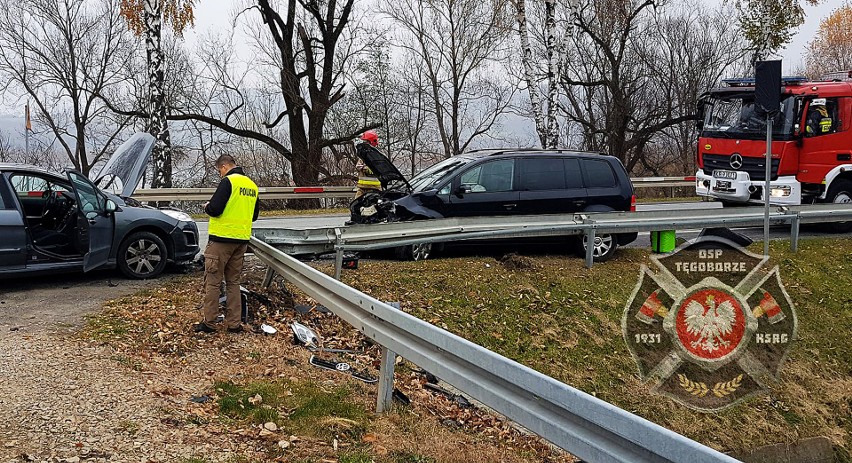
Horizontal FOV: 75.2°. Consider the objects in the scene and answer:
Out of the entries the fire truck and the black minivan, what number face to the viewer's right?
0

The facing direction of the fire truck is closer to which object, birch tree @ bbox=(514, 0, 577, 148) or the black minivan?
the black minivan

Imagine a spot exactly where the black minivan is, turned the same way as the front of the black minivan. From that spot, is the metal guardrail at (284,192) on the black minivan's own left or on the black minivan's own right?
on the black minivan's own right

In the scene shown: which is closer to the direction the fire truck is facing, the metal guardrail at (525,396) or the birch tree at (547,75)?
the metal guardrail

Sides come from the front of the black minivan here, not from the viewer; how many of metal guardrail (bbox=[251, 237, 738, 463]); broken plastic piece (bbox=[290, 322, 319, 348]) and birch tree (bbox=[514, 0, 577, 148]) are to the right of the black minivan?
1

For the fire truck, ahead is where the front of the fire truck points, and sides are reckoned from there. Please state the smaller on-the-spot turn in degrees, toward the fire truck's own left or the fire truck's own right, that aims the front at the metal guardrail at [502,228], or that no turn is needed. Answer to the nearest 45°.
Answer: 0° — it already faces it

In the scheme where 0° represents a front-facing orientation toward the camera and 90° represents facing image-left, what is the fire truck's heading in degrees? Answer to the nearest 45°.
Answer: approximately 45°

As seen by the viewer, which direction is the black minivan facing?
to the viewer's left

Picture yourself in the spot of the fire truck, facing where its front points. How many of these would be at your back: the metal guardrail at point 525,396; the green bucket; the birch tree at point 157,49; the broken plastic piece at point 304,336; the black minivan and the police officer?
0

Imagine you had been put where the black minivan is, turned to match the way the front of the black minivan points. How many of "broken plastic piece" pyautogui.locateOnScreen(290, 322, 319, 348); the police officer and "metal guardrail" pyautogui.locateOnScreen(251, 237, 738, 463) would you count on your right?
0

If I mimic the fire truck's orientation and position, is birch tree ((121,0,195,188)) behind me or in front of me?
in front

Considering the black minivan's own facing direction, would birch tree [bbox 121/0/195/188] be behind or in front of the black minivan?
in front

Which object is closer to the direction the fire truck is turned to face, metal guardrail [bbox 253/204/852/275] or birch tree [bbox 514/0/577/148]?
the metal guardrail

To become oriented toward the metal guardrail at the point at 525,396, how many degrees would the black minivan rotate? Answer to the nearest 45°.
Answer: approximately 90° to its left
